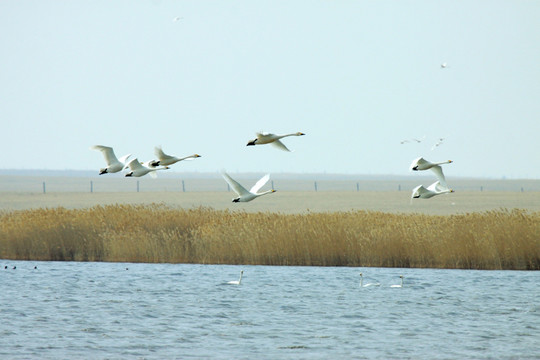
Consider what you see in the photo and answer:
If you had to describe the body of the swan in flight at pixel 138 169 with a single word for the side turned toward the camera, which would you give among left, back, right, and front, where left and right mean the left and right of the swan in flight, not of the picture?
right

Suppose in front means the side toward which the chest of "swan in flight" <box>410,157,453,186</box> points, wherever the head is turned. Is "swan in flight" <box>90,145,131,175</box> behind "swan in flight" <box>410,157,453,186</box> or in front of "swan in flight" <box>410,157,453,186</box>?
behind

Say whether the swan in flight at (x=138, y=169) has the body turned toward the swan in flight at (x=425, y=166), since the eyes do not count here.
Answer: yes

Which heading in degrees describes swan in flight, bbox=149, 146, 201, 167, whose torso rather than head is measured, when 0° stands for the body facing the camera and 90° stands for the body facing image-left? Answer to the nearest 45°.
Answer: approximately 270°

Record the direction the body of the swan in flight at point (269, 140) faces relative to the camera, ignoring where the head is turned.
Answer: to the viewer's right

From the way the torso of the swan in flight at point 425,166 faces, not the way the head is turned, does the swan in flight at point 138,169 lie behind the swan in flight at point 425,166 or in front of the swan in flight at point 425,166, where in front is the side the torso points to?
behind

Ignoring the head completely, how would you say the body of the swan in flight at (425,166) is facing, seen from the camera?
to the viewer's right

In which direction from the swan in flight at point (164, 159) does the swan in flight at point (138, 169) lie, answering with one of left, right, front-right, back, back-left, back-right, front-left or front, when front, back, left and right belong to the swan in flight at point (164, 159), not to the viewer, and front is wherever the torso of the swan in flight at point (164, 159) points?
back-left

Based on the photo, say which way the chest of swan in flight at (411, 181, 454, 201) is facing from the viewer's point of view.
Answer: to the viewer's right

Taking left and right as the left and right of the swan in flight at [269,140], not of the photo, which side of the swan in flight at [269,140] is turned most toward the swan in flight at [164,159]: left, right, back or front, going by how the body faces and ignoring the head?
back

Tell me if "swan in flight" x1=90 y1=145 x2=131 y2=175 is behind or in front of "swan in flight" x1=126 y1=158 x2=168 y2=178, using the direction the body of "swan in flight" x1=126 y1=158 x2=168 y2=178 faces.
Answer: behind
